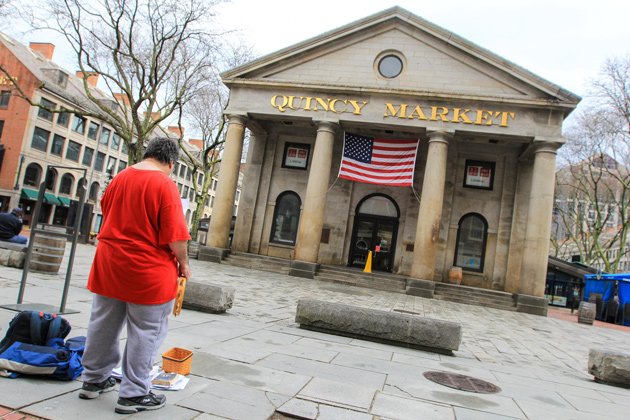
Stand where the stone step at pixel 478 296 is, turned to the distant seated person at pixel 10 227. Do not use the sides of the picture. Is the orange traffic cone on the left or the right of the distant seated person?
right

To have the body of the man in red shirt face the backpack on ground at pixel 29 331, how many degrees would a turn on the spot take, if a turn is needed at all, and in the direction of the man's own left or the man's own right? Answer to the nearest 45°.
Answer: approximately 90° to the man's own left

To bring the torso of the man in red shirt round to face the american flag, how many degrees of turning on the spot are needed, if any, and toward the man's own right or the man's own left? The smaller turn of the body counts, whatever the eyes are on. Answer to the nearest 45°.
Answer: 0° — they already face it

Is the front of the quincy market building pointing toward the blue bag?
yes

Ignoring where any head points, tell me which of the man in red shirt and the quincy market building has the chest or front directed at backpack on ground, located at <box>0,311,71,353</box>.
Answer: the quincy market building

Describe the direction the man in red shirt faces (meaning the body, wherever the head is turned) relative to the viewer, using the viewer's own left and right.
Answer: facing away from the viewer and to the right of the viewer

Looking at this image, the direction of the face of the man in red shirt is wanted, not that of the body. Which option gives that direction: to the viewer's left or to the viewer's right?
to the viewer's right

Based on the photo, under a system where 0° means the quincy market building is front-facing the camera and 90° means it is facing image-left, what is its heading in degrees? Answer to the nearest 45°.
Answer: approximately 0°

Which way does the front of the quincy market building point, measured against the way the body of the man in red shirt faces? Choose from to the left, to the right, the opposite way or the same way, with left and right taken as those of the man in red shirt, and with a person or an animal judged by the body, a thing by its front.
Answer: the opposite way

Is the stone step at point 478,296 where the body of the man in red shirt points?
yes

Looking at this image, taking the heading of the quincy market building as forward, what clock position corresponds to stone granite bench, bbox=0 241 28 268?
The stone granite bench is roughly at 1 o'clock from the quincy market building.

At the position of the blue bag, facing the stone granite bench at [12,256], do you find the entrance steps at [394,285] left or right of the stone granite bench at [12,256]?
right

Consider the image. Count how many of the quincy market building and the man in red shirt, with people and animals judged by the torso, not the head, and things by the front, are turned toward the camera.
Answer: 1
